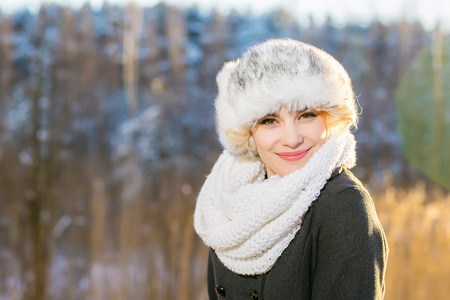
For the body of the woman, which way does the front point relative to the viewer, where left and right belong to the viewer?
facing the viewer and to the left of the viewer
